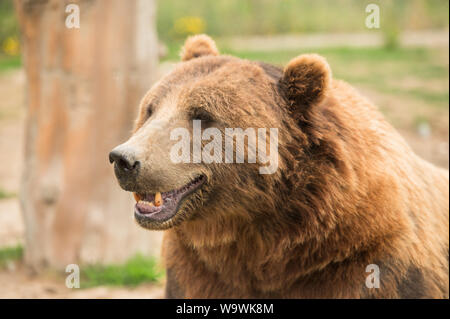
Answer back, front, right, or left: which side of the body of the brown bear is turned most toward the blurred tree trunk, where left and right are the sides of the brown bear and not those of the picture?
right

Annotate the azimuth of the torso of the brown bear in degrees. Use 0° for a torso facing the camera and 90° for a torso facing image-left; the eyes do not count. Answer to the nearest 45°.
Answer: approximately 45°
